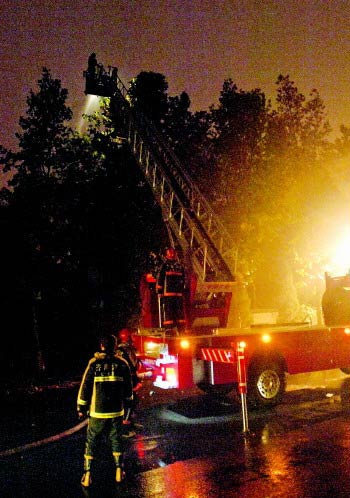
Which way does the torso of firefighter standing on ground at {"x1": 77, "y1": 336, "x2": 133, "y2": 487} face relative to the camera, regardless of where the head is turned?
away from the camera

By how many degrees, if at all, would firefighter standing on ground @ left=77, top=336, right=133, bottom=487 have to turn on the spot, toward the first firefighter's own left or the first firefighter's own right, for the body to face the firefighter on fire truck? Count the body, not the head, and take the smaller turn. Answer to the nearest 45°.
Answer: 0° — they already face them

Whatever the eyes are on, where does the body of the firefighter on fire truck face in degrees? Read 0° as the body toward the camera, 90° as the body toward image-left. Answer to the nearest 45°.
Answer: approximately 135°

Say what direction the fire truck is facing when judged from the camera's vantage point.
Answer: facing away from the viewer and to the right of the viewer

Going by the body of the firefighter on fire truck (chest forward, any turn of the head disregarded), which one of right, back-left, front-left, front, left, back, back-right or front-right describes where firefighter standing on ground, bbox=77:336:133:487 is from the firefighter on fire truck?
back-left

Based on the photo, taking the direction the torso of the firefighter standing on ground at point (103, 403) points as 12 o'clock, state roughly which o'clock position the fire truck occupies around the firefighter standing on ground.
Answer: The fire truck is roughly at 1 o'clock from the firefighter standing on ground.

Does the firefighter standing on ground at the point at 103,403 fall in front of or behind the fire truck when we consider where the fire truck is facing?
behind
